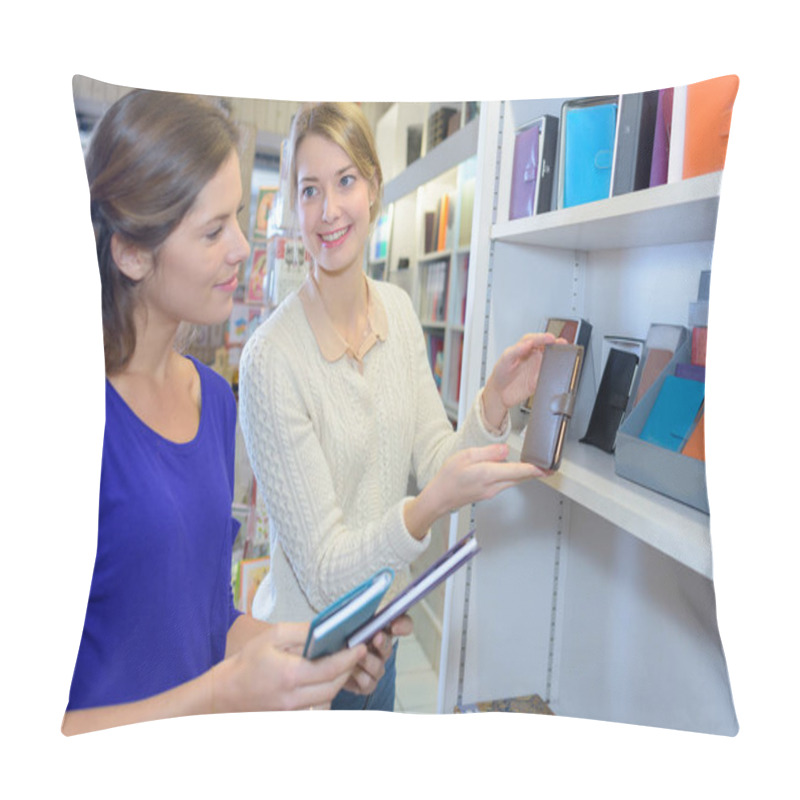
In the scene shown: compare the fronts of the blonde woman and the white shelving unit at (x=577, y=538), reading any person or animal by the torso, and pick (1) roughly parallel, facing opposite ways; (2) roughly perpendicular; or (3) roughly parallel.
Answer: roughly perpendicular

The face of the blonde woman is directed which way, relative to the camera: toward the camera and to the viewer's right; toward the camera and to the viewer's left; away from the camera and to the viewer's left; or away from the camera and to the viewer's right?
toward the camera and to the viewer's left

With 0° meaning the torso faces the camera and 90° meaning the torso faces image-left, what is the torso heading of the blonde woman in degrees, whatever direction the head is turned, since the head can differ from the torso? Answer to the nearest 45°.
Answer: approximately 315°

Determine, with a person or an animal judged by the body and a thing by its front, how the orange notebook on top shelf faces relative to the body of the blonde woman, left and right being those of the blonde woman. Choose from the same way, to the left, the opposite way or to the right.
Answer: to the right

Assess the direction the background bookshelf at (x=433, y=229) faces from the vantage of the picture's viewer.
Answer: facing the viewer and to the left of the viewer

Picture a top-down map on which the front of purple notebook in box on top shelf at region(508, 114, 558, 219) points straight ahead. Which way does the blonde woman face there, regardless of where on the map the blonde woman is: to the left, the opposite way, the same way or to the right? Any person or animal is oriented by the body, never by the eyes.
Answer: to the left

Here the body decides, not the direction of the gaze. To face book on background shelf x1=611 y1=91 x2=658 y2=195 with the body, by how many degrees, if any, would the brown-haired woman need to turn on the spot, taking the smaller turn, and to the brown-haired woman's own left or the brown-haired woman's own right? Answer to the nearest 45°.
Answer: approximately 45° to the brown-haired woman's own left

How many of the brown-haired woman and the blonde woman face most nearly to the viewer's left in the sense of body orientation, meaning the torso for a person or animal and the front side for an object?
0

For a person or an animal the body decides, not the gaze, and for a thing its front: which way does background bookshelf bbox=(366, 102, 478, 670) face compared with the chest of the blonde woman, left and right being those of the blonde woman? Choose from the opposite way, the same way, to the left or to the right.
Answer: to the right
